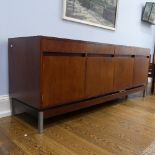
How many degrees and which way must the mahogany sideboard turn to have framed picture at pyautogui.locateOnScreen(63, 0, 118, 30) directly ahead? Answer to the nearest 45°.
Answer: approximately 135° to its left

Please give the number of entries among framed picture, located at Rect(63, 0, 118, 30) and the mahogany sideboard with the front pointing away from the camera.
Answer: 0
